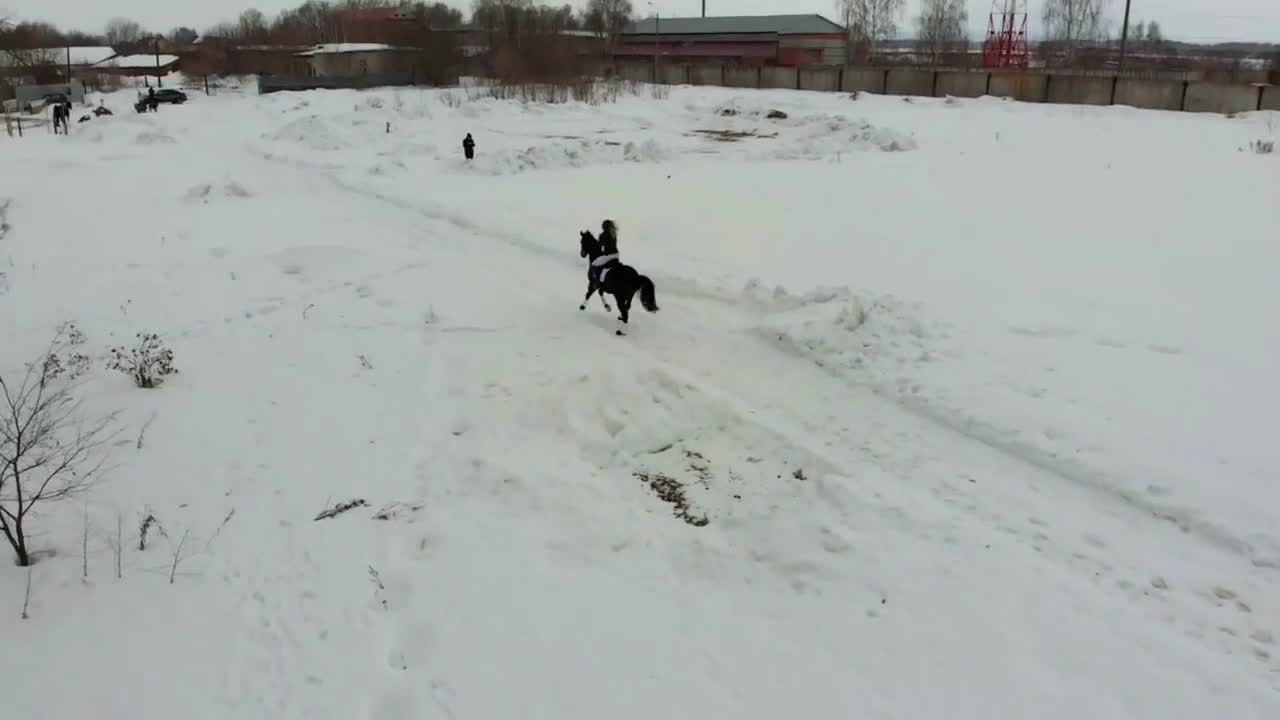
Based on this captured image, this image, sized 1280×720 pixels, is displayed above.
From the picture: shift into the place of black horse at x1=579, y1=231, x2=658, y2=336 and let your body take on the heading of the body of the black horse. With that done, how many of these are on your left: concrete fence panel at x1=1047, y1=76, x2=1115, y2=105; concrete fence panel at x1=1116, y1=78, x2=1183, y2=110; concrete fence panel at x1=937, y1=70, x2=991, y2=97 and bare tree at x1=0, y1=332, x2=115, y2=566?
1

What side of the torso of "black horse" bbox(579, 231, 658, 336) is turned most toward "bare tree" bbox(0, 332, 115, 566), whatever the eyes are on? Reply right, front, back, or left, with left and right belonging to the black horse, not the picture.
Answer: left

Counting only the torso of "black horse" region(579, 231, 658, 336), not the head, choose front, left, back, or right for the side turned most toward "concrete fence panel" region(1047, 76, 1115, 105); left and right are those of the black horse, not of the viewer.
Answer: right

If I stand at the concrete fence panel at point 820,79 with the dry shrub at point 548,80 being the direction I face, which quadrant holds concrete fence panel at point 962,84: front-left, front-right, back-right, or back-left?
back-left

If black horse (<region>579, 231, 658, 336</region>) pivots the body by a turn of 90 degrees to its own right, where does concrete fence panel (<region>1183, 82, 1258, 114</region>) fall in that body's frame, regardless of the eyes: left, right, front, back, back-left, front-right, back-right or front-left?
front

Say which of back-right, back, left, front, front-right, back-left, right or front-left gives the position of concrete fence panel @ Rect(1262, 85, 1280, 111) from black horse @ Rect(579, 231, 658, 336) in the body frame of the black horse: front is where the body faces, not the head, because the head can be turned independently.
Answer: right

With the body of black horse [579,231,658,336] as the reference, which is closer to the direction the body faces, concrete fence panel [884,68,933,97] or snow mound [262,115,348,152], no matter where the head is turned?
the snow mound

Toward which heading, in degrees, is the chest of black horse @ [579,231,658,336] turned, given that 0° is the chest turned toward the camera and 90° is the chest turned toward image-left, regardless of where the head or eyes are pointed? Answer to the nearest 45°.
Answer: approximately 135°

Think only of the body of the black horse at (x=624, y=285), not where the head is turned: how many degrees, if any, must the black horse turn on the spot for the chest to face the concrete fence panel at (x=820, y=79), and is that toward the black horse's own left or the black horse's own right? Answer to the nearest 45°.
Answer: approximately 45° to the black horse's own right

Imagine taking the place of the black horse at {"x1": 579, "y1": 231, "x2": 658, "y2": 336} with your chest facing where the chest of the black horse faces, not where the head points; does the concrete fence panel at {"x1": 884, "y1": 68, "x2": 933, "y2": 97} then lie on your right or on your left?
on your right

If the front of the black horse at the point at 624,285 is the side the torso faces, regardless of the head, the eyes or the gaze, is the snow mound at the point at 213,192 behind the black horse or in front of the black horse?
in front

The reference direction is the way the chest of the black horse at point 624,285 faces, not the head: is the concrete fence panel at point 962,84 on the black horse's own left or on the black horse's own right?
on the black horse's own right
